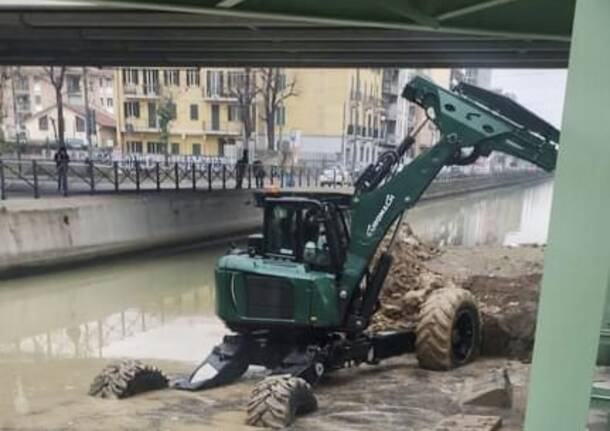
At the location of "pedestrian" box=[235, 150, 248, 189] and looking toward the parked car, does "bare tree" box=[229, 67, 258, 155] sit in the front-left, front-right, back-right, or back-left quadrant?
front-left

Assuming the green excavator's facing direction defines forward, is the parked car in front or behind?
in front

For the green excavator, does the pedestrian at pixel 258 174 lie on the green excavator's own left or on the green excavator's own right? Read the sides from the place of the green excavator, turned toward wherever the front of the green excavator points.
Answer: on the green excavator's own left

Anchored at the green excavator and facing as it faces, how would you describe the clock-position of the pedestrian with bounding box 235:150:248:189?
The pedestrian is roughly at 10 o'clock from the green excavator.

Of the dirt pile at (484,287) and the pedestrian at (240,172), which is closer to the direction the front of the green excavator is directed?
the dirt pile

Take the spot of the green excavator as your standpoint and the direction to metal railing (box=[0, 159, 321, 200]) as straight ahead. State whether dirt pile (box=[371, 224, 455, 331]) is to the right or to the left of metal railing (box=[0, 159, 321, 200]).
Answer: right

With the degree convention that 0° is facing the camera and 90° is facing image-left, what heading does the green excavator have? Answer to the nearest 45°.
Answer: approximately 225°

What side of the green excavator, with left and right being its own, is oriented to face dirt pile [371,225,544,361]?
front

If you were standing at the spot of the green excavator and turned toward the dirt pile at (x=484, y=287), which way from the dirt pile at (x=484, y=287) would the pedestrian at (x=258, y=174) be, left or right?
left

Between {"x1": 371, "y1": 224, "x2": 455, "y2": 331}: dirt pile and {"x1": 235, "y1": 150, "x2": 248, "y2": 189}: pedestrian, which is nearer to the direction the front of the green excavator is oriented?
the dirt pile
